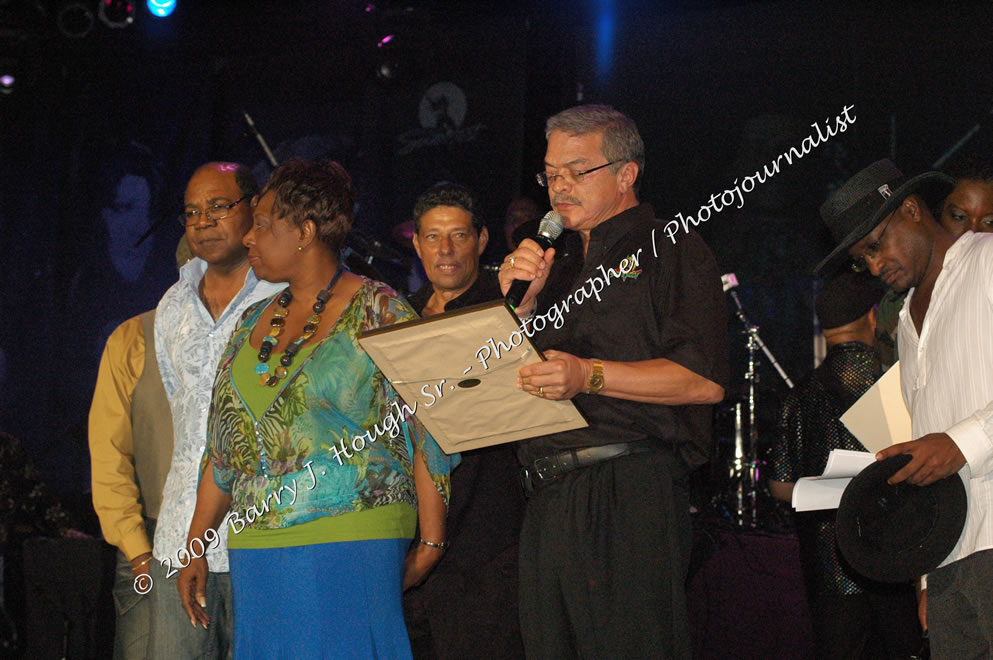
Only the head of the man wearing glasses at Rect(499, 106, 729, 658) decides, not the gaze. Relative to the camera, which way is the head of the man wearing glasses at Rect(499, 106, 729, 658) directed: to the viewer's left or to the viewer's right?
to the viewer's left

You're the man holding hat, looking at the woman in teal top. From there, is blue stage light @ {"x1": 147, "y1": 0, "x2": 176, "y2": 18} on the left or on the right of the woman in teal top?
right

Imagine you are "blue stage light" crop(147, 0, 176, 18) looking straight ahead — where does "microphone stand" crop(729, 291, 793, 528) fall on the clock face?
The microphone stand is roughly at 10 o'clock from the blue stage light.
